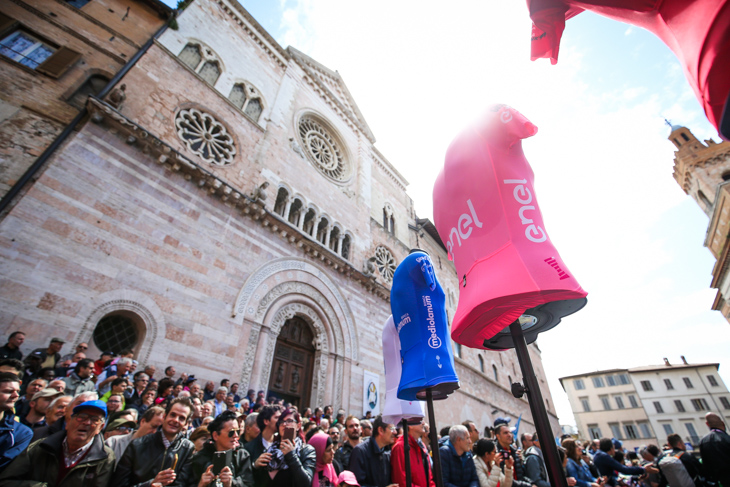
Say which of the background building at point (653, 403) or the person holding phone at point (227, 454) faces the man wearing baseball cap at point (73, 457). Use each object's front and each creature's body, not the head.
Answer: the background building

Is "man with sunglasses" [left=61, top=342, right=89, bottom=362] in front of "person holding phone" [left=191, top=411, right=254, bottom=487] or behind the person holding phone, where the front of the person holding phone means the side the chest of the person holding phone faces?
behind

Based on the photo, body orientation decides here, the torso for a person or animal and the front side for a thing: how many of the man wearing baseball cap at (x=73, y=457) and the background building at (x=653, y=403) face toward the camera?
2

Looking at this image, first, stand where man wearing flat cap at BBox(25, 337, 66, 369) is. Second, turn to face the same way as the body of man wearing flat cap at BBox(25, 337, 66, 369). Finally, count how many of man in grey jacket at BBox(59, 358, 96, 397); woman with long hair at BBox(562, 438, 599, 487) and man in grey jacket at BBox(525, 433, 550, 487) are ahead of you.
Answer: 3

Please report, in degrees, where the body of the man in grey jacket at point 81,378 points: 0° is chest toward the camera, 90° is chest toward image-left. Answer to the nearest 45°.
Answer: approximately 315°

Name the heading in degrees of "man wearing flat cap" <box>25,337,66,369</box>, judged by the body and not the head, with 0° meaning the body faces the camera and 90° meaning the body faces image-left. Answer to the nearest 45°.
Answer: approximately 315°
